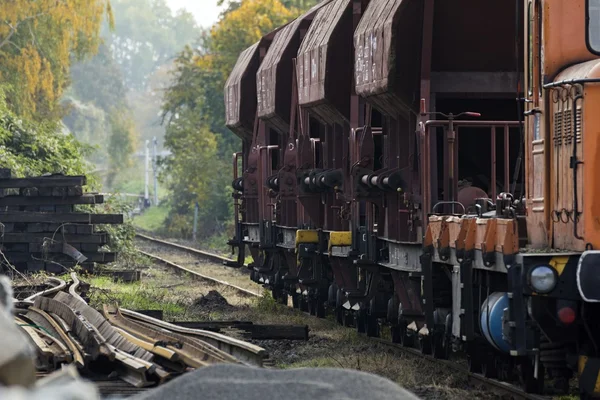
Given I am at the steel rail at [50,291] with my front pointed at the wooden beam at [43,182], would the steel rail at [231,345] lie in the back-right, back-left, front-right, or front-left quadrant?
back-right

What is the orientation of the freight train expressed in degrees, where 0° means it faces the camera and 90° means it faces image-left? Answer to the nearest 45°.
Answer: approximately 315°
